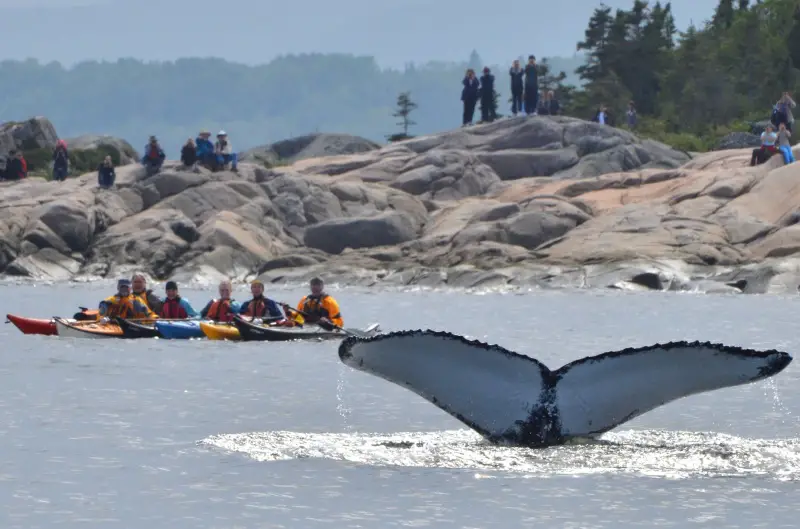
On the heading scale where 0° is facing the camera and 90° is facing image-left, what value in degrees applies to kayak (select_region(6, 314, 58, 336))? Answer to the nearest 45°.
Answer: approximately 90°

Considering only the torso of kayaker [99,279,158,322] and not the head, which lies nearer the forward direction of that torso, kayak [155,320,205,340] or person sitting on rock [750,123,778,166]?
the kayak

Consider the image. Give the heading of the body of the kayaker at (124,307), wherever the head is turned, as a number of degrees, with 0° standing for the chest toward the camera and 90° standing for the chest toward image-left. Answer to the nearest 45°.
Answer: approximately 0°

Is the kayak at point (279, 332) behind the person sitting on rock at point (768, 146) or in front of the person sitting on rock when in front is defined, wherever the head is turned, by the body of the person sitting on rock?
in front

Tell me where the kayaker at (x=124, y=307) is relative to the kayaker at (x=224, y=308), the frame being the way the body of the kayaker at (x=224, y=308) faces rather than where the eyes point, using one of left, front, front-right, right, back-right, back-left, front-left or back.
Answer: right

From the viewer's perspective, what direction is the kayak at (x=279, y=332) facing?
to the viewer's left

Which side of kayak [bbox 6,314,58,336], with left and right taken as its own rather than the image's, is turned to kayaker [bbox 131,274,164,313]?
back

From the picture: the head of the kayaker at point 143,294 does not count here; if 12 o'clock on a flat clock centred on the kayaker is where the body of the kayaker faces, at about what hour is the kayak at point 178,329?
The kayak is roughly at 9 o'clock from the kayaker.

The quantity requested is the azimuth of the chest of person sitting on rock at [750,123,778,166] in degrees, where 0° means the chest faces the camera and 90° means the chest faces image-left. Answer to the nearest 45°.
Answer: approximately 45°
